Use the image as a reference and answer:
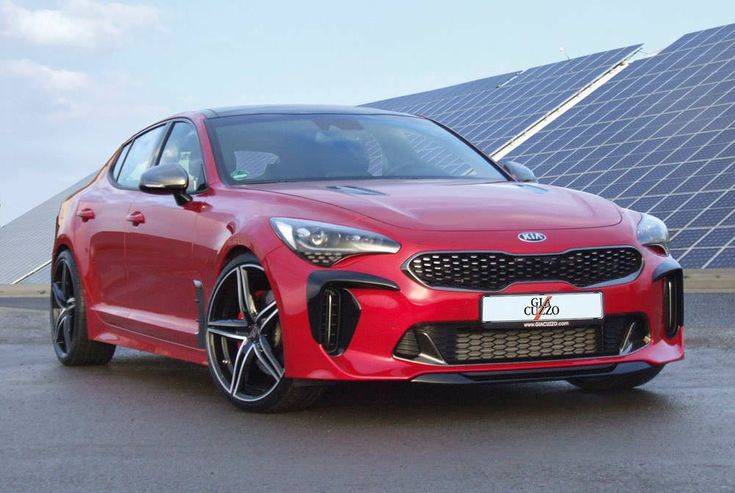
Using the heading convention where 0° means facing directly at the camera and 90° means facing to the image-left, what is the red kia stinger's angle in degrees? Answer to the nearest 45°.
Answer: approximately 315°
